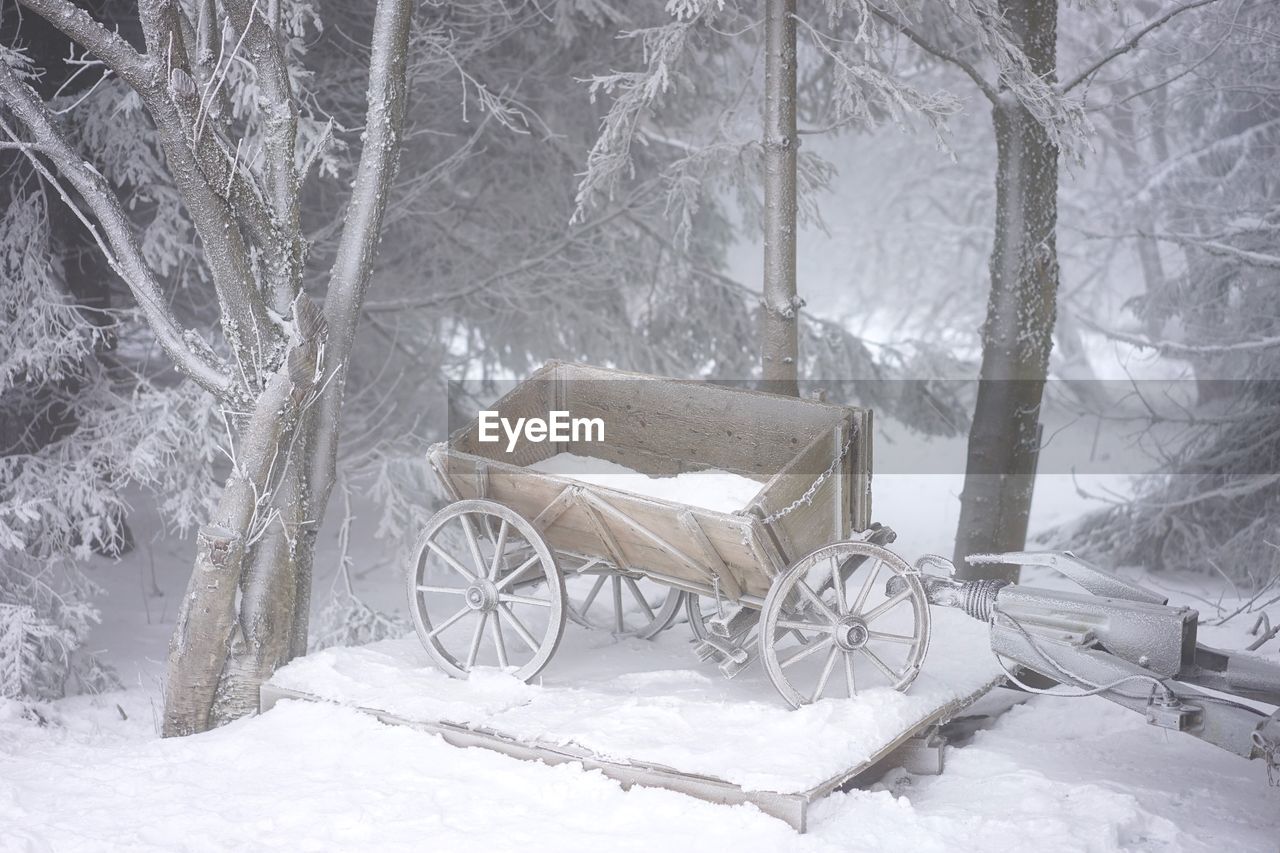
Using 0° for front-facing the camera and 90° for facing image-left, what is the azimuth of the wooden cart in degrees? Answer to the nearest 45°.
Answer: approximately 315°

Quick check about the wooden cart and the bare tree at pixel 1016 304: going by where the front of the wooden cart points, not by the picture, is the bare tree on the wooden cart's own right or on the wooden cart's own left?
on the wooden cart's own left
